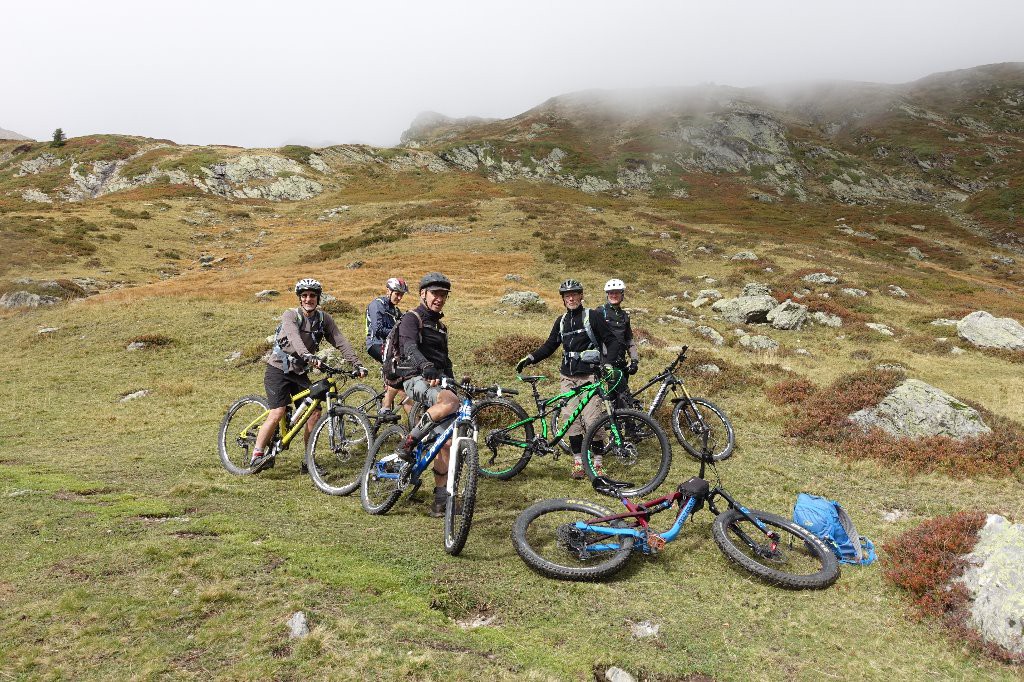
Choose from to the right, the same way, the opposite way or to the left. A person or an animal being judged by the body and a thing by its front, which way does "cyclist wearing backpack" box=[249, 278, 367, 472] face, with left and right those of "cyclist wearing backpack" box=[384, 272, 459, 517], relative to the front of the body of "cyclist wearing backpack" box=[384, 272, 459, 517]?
the same way

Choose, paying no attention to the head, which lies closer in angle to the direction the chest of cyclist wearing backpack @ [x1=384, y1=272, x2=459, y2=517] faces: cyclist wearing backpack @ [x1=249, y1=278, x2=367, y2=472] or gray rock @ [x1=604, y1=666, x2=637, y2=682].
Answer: the gray rock

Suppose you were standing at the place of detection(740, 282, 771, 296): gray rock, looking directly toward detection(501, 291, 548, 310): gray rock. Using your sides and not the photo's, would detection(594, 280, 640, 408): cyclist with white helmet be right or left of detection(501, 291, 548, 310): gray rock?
left

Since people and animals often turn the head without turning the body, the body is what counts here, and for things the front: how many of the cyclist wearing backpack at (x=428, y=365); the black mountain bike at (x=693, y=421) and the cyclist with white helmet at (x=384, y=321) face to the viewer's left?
0

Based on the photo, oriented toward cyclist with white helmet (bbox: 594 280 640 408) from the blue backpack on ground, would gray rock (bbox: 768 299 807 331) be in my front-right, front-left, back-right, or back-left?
front-right

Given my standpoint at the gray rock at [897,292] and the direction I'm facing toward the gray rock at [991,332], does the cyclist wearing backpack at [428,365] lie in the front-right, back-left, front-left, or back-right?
front-right

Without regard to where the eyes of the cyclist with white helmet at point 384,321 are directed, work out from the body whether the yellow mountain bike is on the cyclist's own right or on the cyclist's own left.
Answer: on the cyclist's own right

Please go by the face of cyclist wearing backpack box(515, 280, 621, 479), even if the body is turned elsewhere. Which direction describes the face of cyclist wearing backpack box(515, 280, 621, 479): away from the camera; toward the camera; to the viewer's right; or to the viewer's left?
toward the camera

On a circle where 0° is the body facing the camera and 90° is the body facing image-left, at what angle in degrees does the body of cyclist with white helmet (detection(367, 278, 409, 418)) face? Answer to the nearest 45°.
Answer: approximately 315°

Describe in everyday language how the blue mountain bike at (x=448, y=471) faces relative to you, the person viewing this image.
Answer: facing the viewer and to the right of the viewer

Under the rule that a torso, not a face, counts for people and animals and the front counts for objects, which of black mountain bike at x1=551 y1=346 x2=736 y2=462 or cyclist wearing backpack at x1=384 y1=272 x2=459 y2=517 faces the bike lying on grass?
the cyclist wearing backpack

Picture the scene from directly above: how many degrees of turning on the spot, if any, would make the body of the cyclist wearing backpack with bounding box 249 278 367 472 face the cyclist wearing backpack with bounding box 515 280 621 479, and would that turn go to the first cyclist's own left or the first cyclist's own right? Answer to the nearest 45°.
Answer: approximately 45° to the first cyclist's own left

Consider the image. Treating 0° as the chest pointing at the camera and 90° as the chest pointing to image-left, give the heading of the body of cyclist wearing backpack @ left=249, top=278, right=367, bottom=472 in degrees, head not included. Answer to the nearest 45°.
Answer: approximately 315°

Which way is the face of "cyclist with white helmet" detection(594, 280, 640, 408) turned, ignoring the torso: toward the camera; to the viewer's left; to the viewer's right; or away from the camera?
toward the camera

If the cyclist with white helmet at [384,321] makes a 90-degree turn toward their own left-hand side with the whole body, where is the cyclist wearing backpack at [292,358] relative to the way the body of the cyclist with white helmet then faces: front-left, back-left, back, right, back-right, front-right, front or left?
back
